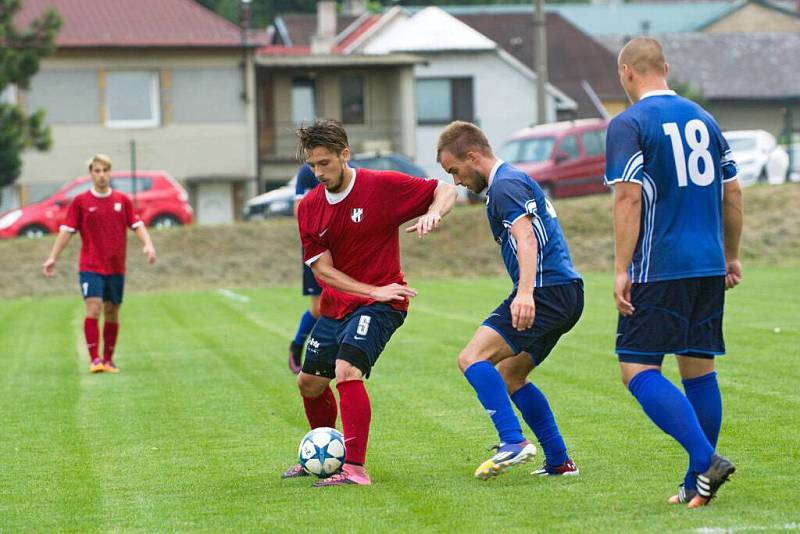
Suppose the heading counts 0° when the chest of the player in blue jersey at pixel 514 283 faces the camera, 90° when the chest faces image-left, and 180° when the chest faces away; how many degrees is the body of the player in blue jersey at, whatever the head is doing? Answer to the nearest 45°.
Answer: approximately 90°

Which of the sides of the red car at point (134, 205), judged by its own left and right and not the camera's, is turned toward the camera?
left

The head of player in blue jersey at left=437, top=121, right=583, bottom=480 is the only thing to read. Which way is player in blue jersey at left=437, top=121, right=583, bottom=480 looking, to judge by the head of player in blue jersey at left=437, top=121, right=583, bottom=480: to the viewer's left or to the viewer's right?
to the viewer's left

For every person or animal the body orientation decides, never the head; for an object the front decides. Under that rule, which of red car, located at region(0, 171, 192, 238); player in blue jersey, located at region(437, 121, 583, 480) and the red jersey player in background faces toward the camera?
the red jersey player in background

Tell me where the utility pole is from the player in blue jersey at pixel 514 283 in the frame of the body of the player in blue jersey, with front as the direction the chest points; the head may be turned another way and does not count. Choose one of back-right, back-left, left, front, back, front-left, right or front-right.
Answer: right

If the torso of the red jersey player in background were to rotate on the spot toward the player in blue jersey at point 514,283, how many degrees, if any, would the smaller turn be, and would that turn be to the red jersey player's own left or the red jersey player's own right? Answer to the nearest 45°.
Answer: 0° — they already face them

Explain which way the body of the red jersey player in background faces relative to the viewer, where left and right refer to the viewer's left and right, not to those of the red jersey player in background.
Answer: facing the viewer

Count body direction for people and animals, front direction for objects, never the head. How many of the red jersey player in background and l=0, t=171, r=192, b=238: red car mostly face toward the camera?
1

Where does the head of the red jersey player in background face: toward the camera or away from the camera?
toward the camera

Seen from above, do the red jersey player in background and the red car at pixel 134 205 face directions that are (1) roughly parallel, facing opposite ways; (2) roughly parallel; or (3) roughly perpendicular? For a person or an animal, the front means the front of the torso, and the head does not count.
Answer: roughly perpendicular

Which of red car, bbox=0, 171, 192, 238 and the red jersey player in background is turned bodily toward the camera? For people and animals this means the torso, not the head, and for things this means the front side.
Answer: the red jersey player in background

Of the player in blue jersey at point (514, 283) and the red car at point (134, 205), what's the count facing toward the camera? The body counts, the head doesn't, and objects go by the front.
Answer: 0

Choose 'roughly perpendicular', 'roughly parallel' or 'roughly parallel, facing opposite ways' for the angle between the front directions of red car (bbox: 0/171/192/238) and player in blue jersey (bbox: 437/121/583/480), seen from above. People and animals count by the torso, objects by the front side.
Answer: roughly parallel

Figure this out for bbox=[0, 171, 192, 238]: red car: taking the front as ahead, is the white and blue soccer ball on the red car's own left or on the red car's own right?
on the red car's own left

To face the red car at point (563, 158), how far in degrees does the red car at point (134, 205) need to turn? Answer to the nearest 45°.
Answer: approximately 180°

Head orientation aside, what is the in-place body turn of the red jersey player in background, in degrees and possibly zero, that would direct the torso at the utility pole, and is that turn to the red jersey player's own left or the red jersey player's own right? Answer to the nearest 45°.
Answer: approximately 135° to the red jersey player's own left

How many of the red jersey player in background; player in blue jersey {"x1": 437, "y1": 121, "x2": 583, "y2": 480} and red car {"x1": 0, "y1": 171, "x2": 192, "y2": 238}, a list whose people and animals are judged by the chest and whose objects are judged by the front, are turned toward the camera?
1
